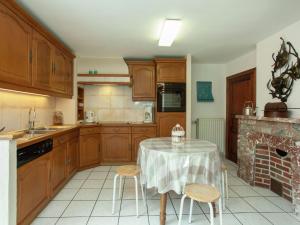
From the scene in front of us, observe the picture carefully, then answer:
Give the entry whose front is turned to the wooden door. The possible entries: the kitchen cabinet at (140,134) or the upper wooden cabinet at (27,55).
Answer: the upper wooden cabinet

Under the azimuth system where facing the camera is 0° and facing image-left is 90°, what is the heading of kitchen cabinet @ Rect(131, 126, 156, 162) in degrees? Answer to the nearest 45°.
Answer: approximately 0°

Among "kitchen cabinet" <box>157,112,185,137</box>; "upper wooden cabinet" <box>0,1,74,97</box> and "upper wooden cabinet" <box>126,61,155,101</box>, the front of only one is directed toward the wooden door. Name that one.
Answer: "upper wooden cabinet" <box>0,1,74,97</box>

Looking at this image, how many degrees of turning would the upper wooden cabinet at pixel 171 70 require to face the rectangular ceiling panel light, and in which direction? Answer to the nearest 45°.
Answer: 0° — it already faces it

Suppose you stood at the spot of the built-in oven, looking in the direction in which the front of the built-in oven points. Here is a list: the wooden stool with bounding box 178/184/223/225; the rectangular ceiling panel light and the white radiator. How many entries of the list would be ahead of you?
2

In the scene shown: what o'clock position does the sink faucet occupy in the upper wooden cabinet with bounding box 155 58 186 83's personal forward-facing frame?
The sink faucet is roughly at 2 o'clock from the upper wooden cabinet.

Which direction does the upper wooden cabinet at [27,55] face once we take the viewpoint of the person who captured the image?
facing to the right of the viewer

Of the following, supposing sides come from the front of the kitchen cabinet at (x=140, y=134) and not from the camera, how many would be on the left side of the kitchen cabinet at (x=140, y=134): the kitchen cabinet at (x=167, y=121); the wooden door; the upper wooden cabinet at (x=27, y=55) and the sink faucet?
2

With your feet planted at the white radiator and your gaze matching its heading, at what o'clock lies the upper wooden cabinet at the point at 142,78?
The upper wooden cabinet is roughly at 2 o'clock from the white radiator.
